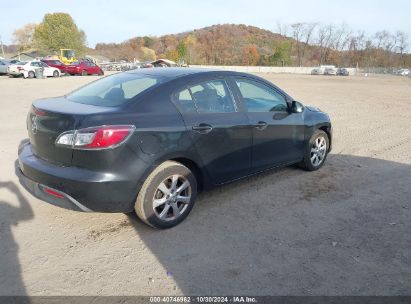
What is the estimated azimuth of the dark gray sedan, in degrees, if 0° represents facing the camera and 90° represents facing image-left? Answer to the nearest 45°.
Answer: approximately 225°

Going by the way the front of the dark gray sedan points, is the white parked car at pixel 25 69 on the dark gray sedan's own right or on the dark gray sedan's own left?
on the dark gray sedan's own left

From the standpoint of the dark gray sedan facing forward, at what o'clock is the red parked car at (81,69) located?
The red parked car is roughly at 10 o'clock from the dark gray sedan.

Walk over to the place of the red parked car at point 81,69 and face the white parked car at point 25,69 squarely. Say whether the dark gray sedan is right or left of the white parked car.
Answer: left
